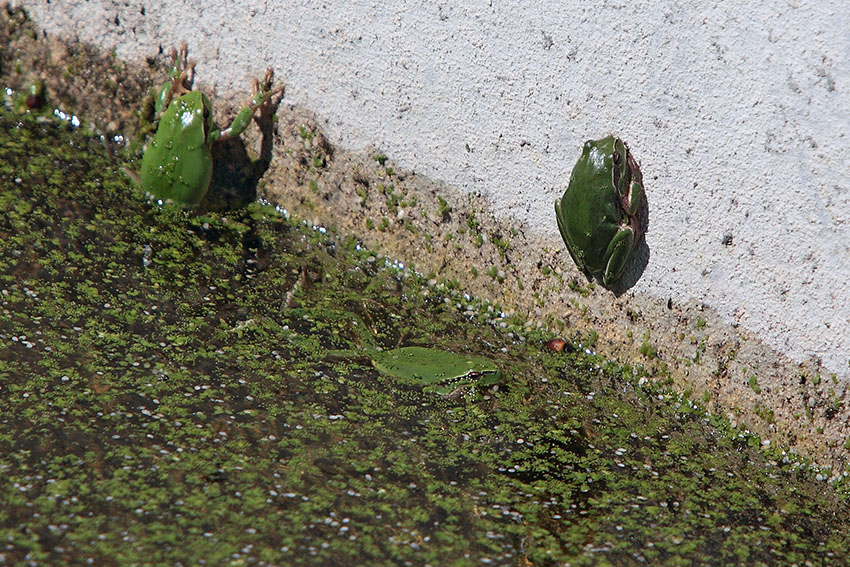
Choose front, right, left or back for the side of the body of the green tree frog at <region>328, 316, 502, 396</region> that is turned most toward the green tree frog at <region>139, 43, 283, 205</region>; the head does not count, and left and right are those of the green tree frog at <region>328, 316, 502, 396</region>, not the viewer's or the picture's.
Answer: back

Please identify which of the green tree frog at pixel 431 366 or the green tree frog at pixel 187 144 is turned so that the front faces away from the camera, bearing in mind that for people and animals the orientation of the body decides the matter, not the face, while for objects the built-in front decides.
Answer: the green tree frog at pixel 187 144

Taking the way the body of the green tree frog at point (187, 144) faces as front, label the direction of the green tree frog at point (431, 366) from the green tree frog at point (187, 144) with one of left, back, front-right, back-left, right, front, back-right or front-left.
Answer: back-right

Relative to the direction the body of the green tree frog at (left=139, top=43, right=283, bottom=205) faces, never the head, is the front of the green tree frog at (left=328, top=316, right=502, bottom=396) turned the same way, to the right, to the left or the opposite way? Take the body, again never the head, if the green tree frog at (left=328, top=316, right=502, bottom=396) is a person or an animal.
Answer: to the right

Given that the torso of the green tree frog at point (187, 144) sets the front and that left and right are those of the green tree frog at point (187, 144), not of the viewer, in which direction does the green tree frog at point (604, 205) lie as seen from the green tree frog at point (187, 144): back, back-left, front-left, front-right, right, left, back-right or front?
back-right

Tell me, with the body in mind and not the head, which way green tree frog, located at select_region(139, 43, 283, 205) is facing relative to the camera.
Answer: away from the camera

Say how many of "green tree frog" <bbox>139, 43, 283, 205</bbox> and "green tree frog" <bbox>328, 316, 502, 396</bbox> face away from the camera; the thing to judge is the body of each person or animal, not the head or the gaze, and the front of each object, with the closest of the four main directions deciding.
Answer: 1

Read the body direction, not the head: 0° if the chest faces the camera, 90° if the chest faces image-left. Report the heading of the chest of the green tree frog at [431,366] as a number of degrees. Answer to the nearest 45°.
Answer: approximately 270°
